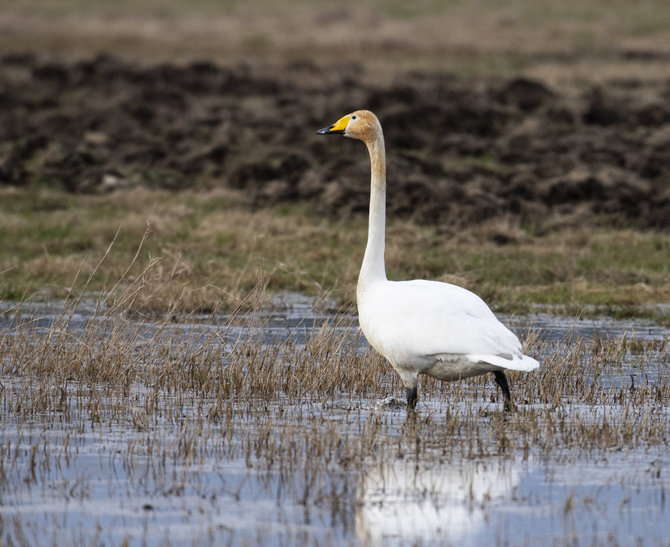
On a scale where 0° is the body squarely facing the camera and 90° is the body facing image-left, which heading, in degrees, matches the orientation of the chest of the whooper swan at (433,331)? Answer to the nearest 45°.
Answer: approximately 90°
